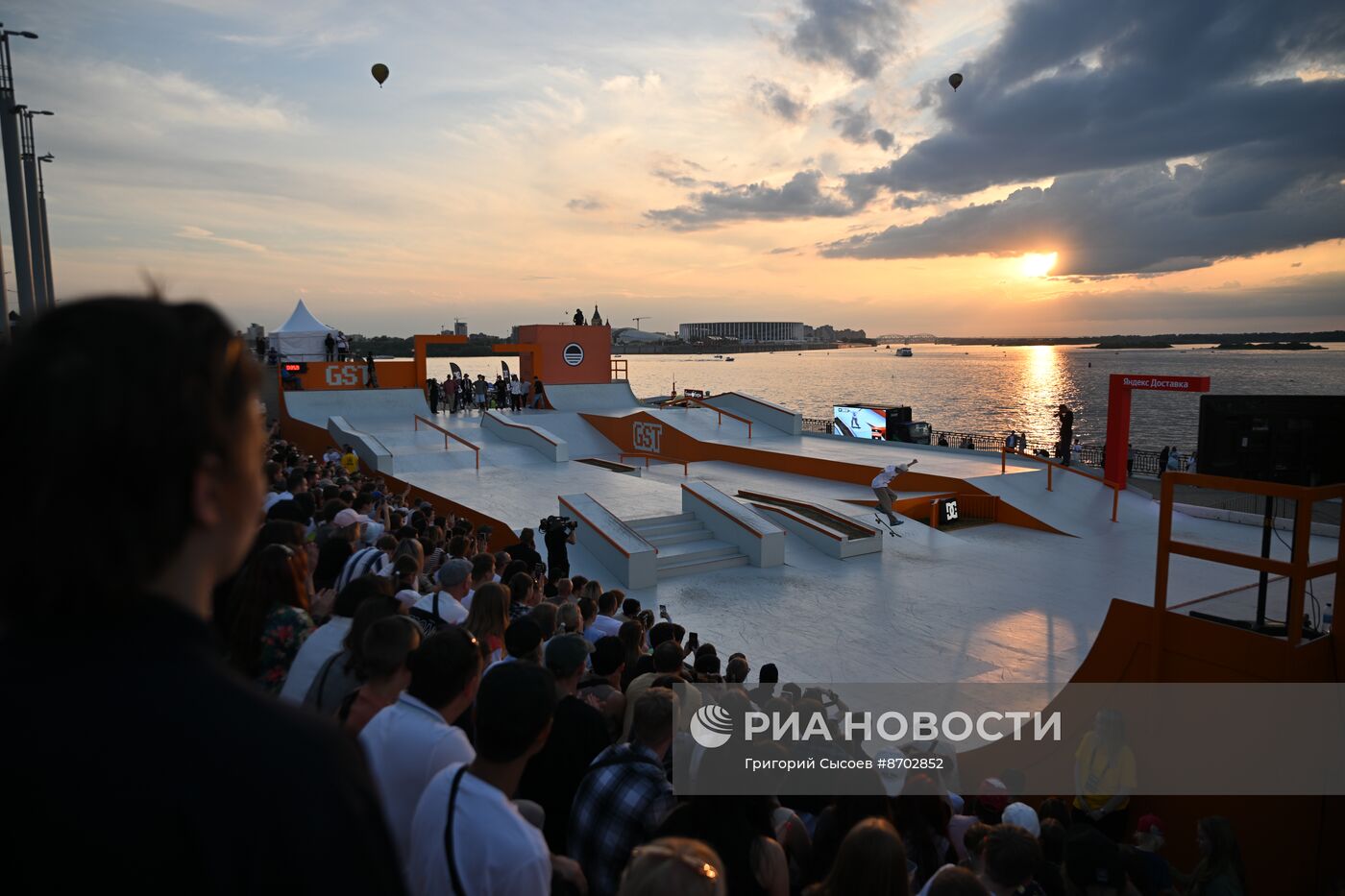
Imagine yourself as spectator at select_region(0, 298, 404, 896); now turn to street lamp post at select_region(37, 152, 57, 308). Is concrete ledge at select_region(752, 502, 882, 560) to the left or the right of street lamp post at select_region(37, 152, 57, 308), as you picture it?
right

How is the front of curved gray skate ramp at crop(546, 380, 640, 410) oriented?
toward the camera

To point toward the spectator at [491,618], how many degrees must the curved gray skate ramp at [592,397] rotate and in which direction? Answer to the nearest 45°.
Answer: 0° — it already faces them

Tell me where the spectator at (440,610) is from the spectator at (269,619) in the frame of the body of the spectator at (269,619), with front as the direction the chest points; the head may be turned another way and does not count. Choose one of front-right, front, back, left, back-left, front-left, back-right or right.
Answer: front

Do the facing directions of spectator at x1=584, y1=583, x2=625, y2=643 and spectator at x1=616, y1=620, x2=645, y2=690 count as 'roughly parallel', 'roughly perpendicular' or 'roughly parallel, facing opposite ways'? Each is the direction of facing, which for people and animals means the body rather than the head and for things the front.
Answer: roughly parallel

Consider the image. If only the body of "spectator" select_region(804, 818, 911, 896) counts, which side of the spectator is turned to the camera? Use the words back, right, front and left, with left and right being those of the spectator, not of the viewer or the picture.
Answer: back

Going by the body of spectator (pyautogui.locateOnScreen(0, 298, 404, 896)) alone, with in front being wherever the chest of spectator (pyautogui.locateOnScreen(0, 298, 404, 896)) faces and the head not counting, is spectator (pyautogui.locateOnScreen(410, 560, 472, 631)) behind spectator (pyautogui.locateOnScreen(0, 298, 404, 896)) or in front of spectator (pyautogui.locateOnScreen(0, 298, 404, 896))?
in front

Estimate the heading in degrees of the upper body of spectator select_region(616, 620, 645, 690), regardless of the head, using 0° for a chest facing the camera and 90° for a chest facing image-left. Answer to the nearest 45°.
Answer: approximately 225°

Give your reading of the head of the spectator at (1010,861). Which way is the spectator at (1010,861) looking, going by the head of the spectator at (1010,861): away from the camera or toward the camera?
away from the camera

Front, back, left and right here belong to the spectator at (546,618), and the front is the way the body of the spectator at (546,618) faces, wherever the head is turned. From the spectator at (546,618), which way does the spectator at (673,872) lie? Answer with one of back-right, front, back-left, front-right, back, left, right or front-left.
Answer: back-right

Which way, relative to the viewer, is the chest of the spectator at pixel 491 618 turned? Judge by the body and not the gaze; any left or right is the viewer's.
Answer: facing away from the viewer and to the right of the viewer

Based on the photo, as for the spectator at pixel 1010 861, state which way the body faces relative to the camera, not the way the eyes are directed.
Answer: away from the camera

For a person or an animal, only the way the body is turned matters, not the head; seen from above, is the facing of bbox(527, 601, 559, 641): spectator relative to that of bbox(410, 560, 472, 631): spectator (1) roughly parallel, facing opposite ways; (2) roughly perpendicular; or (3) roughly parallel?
roughly parallel

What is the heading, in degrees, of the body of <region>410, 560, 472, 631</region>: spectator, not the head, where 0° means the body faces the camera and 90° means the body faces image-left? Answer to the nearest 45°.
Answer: approximately 225°

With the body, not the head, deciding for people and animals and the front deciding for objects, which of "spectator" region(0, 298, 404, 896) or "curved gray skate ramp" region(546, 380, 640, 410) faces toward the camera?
the curved gray skate ramp

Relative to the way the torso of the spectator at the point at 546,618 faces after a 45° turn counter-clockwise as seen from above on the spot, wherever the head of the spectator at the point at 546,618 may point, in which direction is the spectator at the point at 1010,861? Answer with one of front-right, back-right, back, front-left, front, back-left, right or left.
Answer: back-right

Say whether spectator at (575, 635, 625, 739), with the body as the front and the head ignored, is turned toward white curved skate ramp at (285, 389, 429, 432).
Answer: no

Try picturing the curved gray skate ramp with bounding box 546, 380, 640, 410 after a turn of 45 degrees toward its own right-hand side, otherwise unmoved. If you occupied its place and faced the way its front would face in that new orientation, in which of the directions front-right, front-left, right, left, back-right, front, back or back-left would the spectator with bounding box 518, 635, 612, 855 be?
front-left

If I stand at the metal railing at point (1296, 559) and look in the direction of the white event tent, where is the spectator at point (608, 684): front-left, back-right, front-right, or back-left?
front-left
